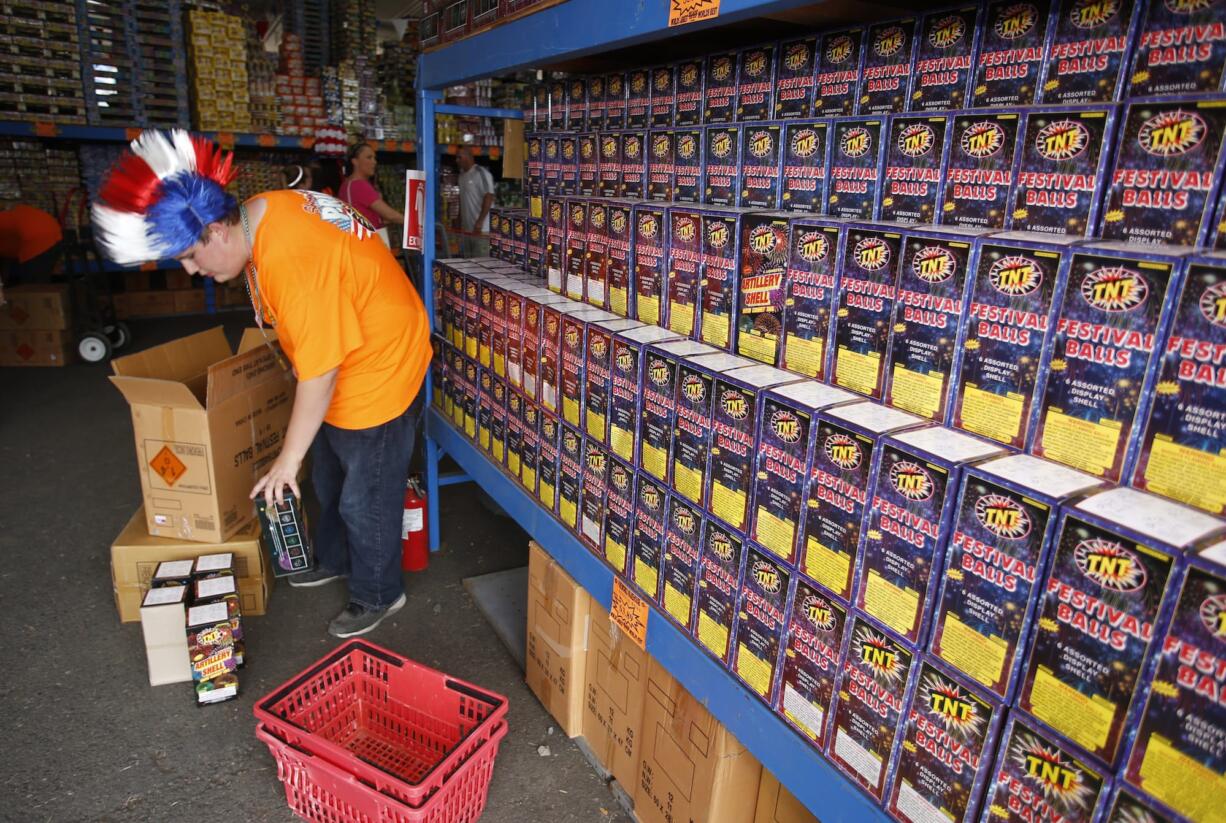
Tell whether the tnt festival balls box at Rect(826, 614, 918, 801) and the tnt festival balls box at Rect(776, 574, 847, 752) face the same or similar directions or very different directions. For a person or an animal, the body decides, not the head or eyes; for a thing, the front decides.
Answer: same or similar directions

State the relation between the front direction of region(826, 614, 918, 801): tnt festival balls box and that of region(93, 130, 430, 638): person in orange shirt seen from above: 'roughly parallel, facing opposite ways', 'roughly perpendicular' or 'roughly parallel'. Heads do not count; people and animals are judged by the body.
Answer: roughly parallel

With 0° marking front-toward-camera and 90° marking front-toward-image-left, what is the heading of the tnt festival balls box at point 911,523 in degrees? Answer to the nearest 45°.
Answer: approximately 45°

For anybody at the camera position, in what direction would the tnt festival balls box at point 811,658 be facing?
facing the viewer and to the left of the viewer

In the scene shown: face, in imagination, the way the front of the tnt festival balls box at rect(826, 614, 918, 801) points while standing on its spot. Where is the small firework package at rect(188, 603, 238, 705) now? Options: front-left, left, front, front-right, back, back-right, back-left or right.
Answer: front-right

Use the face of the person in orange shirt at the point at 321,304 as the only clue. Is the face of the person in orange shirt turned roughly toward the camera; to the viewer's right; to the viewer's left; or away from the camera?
to the viewer's left

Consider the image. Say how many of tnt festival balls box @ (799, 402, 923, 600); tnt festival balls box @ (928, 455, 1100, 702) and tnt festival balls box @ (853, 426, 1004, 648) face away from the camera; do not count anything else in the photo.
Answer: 0

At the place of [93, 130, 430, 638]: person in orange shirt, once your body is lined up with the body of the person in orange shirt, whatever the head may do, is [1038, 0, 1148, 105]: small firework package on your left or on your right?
on your left

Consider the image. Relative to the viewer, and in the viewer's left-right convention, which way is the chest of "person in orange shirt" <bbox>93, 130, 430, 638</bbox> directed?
facing to the left of the viewer

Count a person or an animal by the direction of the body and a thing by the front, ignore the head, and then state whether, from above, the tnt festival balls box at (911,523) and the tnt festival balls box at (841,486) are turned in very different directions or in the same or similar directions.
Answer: same or similar directions
